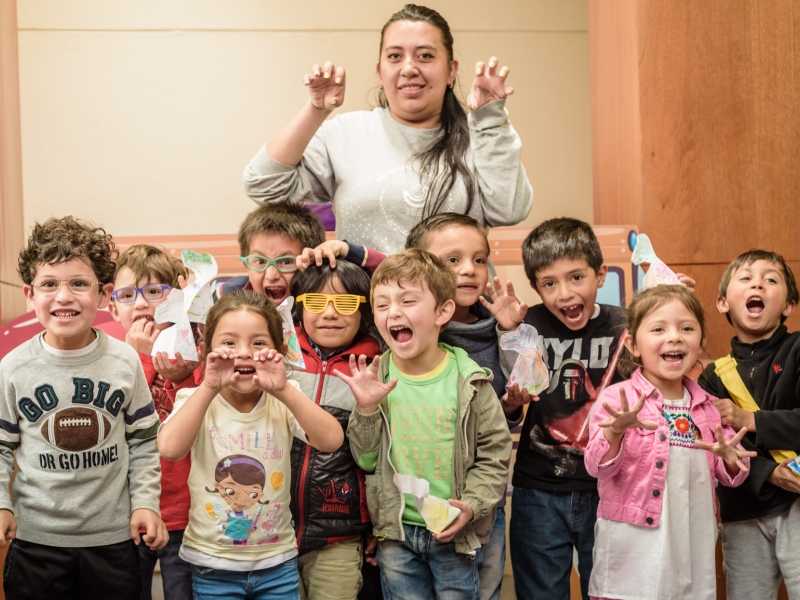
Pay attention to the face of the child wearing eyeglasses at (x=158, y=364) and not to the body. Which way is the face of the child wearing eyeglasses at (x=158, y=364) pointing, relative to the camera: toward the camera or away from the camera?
toward the camera

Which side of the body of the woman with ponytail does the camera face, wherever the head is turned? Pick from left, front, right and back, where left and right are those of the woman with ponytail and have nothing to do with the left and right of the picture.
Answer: front

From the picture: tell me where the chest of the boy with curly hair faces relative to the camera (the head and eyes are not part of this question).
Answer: toward the camera

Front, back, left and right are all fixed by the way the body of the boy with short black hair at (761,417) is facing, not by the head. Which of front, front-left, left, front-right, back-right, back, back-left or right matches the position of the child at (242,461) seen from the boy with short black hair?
front-right

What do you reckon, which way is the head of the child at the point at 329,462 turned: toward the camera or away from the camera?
toward the camera

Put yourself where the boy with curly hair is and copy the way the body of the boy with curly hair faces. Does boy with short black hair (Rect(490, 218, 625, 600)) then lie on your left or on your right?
on your left

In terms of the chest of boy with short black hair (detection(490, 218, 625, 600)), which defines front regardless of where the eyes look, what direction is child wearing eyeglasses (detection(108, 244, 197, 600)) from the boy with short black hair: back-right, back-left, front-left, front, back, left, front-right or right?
right

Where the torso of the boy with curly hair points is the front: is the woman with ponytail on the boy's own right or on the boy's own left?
on the boy's own left

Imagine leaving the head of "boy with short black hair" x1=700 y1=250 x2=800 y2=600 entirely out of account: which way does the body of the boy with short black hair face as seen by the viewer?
toward the camera

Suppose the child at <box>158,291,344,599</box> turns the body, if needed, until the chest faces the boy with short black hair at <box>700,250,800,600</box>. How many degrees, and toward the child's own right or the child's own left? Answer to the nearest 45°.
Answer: approximately 90° to the child's own left

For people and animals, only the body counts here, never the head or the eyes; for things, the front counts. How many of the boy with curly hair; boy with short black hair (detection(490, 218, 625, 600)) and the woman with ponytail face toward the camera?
3

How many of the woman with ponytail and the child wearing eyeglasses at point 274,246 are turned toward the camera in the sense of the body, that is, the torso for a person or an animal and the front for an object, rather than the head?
2

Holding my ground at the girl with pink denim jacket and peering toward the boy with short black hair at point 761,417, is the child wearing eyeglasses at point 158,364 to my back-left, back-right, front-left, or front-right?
back-left

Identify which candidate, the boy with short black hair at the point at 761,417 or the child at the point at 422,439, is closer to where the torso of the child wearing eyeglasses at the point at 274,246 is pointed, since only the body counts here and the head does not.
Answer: the child
